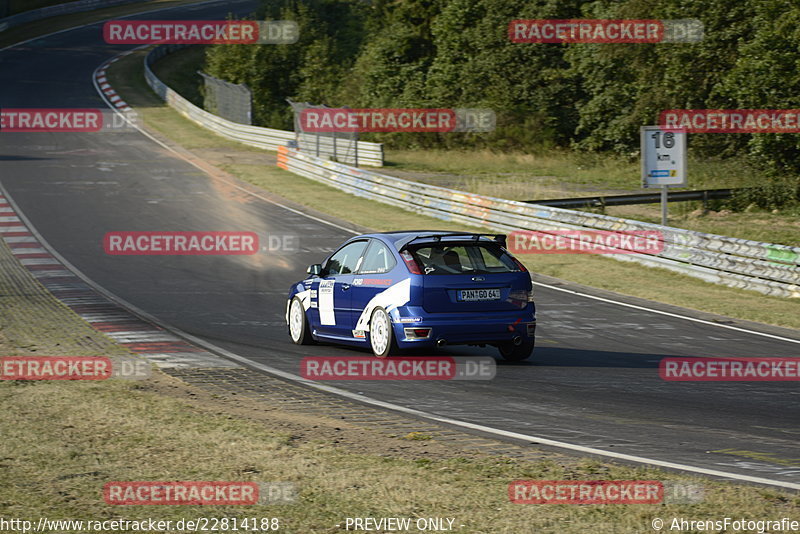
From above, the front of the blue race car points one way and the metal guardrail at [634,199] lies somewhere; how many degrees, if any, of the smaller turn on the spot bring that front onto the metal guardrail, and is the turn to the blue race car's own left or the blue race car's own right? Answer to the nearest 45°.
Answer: approximately 45° to the blue race car's own right

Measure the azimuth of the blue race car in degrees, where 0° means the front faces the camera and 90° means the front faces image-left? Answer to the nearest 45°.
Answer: approximately 135°

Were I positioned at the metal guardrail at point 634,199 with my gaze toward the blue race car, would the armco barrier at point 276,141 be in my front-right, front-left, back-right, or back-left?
back-right
